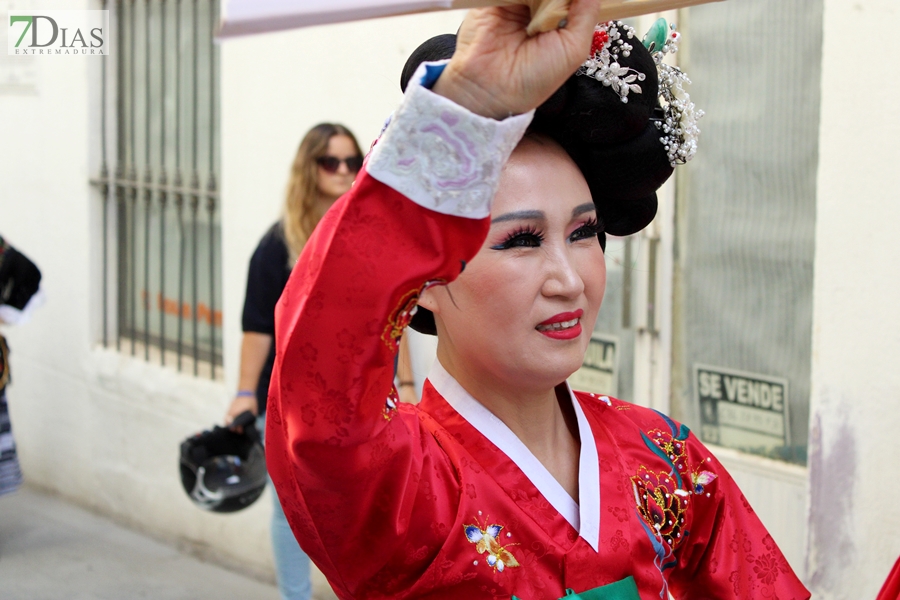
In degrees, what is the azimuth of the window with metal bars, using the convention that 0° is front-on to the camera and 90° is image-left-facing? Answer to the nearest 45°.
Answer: approximately 45°

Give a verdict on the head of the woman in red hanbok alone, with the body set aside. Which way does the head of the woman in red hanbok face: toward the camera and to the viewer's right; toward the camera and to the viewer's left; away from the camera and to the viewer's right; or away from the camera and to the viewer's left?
toward the camera and to the viewer's right

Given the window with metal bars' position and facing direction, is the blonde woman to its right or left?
on its left

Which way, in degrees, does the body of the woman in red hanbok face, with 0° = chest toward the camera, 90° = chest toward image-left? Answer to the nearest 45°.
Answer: approximately 315°

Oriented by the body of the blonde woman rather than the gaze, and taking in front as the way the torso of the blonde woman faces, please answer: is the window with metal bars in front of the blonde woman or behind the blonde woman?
behind
